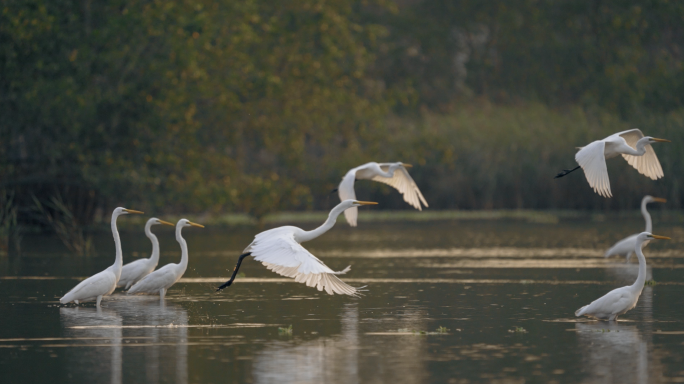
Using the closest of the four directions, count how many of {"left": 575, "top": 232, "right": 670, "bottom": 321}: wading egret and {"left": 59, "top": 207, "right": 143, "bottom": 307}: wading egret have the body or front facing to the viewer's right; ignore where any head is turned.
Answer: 2

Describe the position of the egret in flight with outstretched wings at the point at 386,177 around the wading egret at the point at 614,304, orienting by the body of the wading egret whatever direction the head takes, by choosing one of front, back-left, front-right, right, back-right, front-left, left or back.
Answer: back-left

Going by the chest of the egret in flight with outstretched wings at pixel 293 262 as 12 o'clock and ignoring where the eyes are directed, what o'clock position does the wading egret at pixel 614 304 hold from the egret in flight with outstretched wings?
The wading egret is roughly at 12 o'clock from the egret in flight with outstretched wings.

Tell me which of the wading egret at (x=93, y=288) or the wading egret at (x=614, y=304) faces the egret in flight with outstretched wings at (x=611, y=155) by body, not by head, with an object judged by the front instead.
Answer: the wading egret at (x=93, y=288)

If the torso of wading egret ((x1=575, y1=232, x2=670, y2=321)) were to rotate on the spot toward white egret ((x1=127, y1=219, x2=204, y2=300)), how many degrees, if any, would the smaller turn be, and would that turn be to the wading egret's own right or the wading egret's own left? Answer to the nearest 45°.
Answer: approximately 180°

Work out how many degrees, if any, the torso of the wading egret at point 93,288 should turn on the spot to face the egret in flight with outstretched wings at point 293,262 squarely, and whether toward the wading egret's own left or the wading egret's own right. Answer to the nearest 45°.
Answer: approximately 45° to the wading egret's own right

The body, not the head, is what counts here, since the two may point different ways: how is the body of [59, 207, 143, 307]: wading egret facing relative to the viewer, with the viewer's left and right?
facing to the right of the viewer

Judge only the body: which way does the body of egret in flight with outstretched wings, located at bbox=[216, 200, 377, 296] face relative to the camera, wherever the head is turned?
to the viewer's right

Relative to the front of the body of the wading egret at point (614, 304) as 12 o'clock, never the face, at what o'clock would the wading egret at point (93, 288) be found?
the wading egret at point (93, 288) is roughly at 6 o'clock from the wading egret at point (614, 304).

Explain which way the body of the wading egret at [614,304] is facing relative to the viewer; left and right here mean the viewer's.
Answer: facing to the right of the viewer
